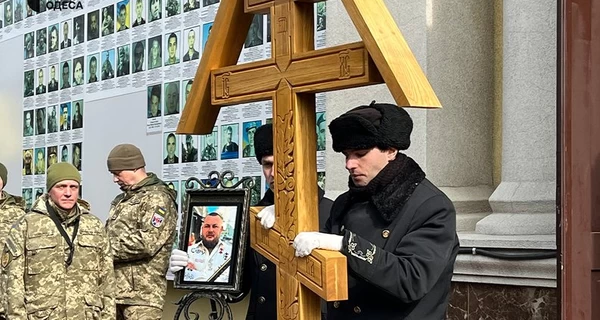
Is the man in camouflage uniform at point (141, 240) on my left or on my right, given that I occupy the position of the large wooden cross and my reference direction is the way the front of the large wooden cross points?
on my right

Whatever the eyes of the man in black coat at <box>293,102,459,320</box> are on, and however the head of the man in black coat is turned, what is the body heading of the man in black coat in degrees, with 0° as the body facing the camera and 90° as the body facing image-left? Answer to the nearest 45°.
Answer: approximately 45°

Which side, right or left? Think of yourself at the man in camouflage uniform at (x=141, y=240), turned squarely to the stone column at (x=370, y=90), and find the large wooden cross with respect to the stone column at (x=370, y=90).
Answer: right

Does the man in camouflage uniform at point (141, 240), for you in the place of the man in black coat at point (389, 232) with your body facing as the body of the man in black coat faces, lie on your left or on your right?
on your right

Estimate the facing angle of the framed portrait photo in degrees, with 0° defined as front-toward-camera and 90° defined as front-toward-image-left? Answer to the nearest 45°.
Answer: approximately 0°

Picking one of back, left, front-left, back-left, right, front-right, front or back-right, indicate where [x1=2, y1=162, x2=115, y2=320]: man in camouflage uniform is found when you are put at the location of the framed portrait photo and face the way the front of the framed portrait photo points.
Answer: back-right

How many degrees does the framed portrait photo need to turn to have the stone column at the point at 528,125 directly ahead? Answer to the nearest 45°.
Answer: approximately 90° to its left
